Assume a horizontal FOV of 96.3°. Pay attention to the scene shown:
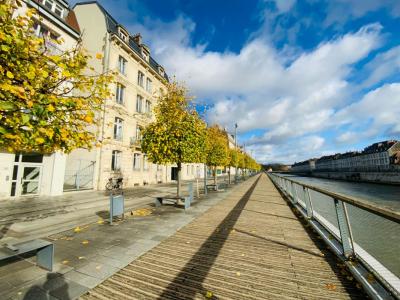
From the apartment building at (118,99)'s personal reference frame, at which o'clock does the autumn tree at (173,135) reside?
The autumn tree is roughly at 1 o'clock from the apartment building.

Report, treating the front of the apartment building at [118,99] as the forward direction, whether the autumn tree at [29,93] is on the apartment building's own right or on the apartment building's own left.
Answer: on the apartment building's own right

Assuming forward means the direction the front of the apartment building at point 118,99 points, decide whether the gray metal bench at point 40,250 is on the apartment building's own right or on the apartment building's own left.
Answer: on the apartment building's own right

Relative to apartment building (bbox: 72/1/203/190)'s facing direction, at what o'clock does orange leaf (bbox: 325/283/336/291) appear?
The orange leaf is roughly at 1 o'clock from the apartment building.

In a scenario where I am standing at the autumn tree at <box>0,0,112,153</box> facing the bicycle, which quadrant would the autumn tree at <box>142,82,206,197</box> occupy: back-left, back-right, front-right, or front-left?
front-right
